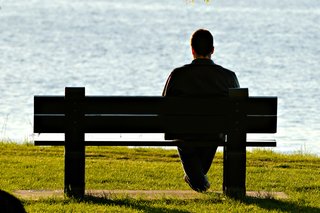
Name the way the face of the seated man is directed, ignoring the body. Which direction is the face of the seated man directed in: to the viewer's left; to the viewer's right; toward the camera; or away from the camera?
away from the camera

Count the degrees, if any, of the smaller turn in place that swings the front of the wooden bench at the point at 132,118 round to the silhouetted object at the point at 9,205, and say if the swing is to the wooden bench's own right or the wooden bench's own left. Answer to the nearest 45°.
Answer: approximately 180°

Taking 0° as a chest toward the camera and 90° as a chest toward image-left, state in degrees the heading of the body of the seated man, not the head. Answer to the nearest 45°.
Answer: approximately 180°

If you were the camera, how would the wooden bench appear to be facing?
facing away from the viewer

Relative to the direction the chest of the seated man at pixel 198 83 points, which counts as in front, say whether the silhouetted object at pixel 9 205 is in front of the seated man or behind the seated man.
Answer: behind
